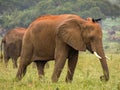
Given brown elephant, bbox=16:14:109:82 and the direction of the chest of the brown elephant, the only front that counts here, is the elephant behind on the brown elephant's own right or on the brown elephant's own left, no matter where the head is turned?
on the brown elephant's own left

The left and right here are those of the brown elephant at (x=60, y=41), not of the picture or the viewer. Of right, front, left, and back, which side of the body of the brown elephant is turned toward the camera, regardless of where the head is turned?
right
